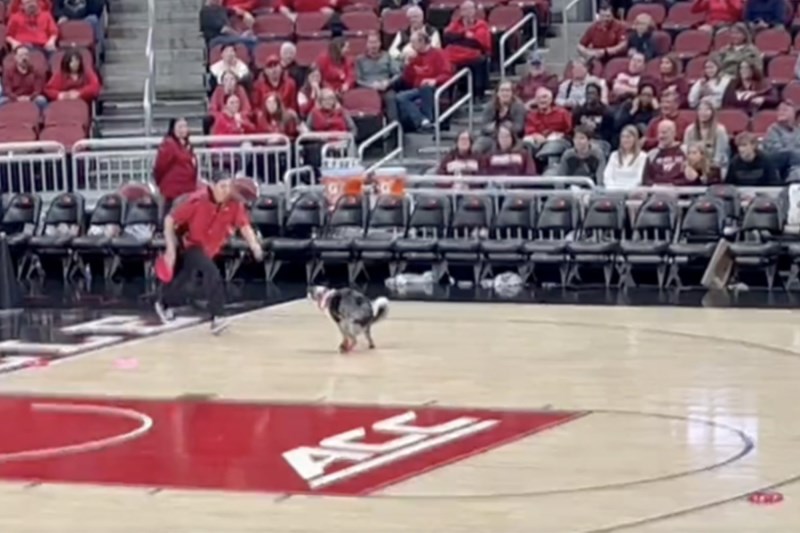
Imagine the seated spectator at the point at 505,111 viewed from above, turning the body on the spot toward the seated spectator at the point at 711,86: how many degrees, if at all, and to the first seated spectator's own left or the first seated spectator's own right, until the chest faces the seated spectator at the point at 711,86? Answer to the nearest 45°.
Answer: approximately 90° to the first seated spectator's own left

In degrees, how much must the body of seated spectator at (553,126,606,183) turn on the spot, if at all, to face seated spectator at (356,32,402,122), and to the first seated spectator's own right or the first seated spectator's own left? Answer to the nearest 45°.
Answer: approximately 135° to the first seated spectator's own right

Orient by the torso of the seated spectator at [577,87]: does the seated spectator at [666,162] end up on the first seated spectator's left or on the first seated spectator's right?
on the first seated spectator's left

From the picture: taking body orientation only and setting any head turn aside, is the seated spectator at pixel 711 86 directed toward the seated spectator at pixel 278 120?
no

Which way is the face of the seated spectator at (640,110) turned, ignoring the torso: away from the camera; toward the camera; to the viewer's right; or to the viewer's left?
toward the camera

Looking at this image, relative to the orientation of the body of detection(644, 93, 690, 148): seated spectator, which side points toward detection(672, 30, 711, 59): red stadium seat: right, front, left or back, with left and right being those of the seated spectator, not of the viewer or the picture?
back

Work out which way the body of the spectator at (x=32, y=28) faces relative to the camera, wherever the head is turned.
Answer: toward the camera

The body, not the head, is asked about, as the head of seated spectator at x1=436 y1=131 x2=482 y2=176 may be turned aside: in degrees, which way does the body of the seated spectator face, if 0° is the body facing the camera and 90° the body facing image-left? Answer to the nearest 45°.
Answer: approximately 0°

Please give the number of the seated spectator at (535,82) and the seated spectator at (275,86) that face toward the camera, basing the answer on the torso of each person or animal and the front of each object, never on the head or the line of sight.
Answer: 2

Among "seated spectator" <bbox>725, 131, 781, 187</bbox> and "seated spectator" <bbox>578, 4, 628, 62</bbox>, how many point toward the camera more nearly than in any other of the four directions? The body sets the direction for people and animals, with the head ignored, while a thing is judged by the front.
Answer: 2

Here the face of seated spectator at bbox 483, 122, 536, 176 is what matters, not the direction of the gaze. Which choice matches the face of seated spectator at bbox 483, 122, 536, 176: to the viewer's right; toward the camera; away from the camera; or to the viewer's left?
toward the camera

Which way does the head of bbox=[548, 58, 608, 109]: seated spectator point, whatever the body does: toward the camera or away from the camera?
toward the camera

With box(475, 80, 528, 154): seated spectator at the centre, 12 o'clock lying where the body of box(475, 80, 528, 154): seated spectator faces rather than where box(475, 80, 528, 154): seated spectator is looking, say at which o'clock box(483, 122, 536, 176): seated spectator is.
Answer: box(483, 122, 536, 176): seated spectator is roughly at 12 o'clock from box(475, 80, 528, 154): seated spectator.

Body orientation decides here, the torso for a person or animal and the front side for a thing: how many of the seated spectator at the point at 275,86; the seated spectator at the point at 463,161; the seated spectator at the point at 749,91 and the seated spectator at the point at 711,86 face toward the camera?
4

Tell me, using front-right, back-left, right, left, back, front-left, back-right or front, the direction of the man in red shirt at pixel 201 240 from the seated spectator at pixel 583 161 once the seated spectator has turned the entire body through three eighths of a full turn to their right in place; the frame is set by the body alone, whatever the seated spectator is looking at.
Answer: left

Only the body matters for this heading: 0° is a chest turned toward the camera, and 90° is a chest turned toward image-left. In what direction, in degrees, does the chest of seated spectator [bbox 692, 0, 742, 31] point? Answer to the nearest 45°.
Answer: approximately 45°

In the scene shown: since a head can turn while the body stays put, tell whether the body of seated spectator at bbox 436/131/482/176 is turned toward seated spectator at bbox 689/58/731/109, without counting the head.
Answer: no

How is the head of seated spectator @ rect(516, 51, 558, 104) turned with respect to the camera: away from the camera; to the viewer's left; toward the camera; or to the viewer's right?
toward the camera

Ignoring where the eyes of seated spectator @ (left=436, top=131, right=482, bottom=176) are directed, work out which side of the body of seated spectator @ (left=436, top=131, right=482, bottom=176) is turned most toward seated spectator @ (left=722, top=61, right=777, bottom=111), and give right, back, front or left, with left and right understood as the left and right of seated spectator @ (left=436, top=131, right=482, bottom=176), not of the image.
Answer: left

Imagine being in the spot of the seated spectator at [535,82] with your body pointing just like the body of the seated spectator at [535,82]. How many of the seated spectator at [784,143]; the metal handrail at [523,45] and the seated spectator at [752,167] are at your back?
1
